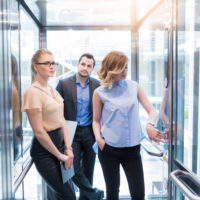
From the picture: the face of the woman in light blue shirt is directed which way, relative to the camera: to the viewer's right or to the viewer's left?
to the viewer's right

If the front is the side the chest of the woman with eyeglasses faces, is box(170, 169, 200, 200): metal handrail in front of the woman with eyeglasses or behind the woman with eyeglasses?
in front

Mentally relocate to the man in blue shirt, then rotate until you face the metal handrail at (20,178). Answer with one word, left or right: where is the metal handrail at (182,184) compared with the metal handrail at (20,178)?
left

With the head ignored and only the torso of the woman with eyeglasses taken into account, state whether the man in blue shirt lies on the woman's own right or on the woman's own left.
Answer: on the woman's own left

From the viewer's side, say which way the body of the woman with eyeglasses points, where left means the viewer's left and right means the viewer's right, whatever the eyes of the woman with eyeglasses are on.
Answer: facing the viewer and to the right of the viewer

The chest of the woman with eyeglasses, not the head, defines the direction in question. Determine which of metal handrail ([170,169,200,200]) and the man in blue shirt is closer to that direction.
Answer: the metal handrail
